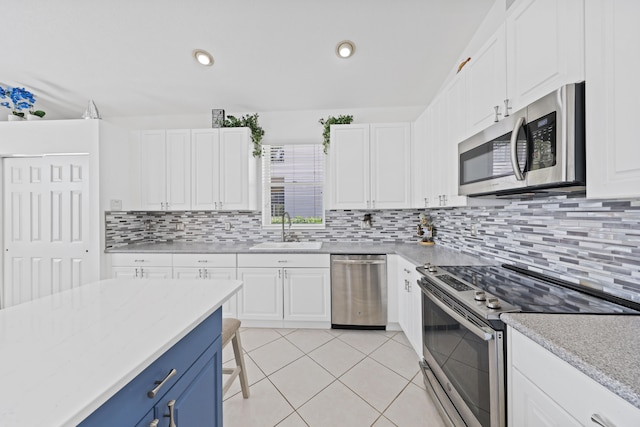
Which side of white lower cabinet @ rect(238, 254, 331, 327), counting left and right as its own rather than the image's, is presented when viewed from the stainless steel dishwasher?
left

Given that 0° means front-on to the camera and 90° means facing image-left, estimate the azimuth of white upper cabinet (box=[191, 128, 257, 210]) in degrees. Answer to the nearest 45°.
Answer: approximately 0°

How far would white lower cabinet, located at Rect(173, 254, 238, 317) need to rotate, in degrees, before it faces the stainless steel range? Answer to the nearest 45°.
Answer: approximately 45° to its left

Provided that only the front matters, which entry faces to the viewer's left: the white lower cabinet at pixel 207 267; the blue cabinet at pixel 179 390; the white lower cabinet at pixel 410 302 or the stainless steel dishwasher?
the white lower cabinet at pixel 410 302

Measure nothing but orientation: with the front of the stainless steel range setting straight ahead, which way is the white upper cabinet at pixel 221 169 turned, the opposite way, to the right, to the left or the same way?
to the left

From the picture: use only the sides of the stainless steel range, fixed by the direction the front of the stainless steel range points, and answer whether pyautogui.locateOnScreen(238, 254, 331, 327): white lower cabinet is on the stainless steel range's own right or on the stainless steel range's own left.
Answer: on the stainless steel range's own right
